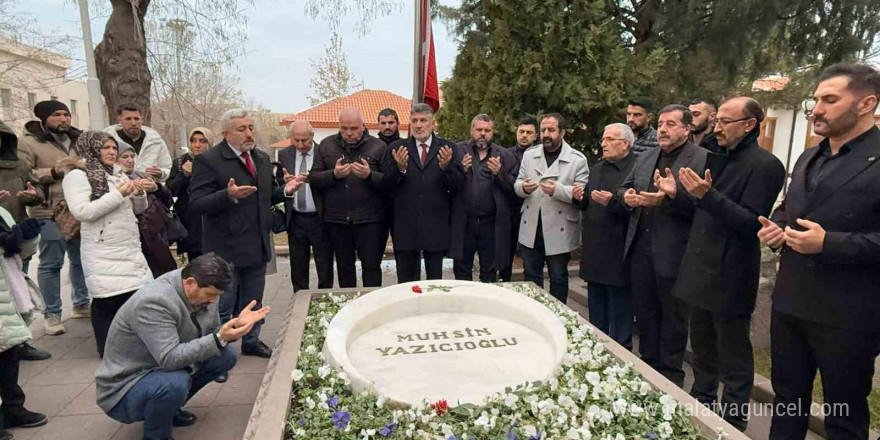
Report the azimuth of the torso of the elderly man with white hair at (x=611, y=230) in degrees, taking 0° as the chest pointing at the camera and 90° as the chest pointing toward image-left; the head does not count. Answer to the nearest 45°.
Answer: approximately 45°

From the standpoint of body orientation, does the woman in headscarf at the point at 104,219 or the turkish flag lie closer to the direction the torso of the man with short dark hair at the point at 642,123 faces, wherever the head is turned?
the woman in headscarf

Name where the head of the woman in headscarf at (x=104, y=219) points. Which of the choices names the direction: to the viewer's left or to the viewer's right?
to the viewer's right

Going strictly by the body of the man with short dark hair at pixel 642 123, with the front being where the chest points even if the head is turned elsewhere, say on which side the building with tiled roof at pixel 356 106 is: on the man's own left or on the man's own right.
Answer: on the man's own right

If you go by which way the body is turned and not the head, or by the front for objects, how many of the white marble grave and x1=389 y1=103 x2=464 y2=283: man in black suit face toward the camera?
2

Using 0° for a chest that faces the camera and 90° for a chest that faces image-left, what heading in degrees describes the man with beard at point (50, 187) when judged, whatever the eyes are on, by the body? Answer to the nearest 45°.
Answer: approximately 315°

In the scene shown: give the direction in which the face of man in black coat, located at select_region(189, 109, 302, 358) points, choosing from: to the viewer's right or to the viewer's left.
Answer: to the viewer's right

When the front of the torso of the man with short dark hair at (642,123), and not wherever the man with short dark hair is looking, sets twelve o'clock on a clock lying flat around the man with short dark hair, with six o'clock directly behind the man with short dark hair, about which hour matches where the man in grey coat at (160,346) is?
The man in grey coat is roughly at 12 o'clock from the man with short dark hair.

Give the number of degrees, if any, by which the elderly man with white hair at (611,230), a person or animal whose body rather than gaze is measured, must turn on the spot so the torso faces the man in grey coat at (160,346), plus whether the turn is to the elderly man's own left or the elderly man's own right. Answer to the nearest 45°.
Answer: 0° — they already face them
